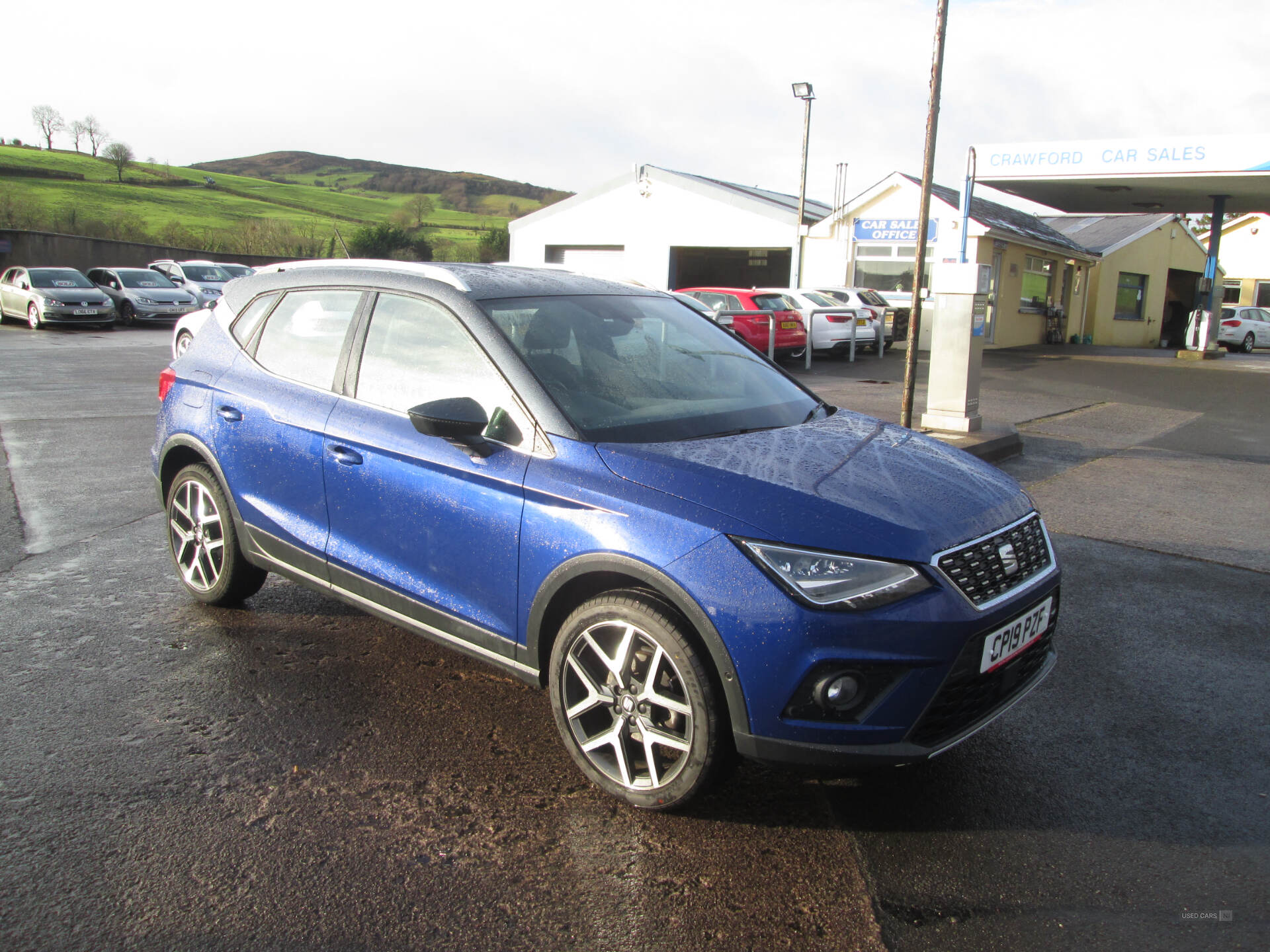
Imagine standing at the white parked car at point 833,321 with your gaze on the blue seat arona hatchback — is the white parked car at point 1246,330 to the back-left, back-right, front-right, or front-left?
back-left

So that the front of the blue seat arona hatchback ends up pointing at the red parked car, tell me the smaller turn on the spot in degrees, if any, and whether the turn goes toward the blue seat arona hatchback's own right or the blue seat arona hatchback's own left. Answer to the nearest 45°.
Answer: approximately 135° to the blue seat arona hatchback's own left

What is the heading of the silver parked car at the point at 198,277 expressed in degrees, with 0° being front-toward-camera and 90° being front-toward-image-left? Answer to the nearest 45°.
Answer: approximately 315°

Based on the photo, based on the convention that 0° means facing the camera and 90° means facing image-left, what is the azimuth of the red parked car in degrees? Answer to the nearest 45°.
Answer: approximately 135°

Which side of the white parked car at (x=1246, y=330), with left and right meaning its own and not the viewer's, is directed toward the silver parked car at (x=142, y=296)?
back

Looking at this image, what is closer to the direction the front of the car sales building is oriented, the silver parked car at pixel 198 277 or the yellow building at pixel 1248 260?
the silver parked car

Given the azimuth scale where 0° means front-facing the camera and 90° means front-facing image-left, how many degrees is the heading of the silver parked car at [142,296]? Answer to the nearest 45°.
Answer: approximately 315°

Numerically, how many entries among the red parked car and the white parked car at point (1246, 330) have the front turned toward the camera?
0

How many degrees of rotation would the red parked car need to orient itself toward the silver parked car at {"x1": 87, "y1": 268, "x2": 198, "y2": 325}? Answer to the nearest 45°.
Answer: approximately 45° to its left

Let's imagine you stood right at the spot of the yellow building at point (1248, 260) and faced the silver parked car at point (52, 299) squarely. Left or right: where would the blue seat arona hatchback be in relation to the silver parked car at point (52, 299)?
left
